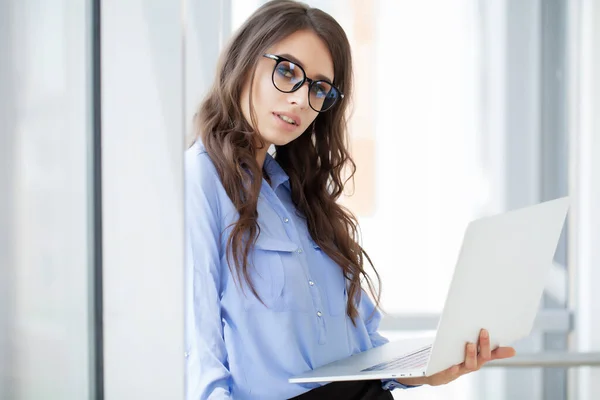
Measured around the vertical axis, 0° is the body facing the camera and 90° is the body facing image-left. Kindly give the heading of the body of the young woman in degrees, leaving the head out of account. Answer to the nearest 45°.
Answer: approximately 315°
